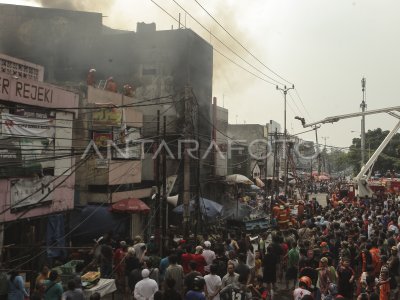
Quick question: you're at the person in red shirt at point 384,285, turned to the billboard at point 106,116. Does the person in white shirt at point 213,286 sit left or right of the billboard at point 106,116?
left

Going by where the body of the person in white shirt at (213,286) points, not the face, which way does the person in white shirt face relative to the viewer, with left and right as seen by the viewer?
facing away from the viewer

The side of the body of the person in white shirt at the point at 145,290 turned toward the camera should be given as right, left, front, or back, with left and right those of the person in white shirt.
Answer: back

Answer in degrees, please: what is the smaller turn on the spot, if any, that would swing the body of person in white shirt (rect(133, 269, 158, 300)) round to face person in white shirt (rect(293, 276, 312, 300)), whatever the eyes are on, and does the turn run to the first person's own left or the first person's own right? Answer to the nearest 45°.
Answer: approximately 90° to the first person's own right

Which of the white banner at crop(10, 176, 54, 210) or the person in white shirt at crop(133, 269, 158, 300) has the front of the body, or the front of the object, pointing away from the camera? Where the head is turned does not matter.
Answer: the person in white shirt

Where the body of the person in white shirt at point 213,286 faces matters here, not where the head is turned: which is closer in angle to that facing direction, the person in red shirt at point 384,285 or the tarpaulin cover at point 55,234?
the tarpaulin cover

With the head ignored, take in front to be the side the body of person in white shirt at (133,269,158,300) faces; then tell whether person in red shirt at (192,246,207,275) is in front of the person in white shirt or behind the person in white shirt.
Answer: in front
